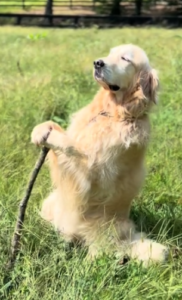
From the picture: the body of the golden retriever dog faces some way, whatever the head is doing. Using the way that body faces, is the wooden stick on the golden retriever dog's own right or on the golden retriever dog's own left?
on the golden retriever dog's own right

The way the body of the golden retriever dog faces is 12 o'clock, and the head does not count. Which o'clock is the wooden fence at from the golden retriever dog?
The wooden fence is roughly at 6 o'clock from the golden retriever dog.

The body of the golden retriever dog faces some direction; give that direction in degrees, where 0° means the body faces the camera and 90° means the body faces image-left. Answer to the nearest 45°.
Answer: approximately 0°

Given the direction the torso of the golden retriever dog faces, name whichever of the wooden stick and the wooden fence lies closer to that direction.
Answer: the wooden stick
